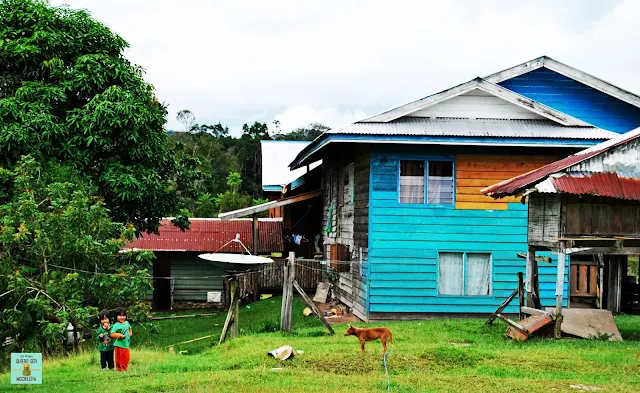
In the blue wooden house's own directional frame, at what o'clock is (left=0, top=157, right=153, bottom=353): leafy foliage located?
The leafy foliage is roughly at 2 o'clock from the blue wooden house.

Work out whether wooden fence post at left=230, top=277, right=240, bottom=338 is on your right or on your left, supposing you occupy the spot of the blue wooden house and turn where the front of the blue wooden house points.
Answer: on your right

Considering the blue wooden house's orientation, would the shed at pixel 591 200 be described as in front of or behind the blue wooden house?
in front

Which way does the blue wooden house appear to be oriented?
toward the camera

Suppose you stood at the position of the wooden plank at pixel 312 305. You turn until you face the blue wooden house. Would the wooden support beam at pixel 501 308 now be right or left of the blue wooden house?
right

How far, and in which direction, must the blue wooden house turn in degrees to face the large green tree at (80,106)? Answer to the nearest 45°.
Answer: approximately 90° to its right

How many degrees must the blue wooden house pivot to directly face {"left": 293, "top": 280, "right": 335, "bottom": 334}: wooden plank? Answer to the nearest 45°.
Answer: approximately 45° to its right

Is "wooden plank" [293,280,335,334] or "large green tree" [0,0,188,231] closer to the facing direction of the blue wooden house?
the wooden plank

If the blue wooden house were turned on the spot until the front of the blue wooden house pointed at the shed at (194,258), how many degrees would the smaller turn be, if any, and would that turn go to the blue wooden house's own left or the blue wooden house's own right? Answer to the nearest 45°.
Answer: approximately 135° to the blue wooden house's own right

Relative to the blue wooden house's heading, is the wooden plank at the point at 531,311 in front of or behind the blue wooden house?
in front

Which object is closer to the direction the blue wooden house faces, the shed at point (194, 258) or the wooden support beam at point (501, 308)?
the wooden support beam
